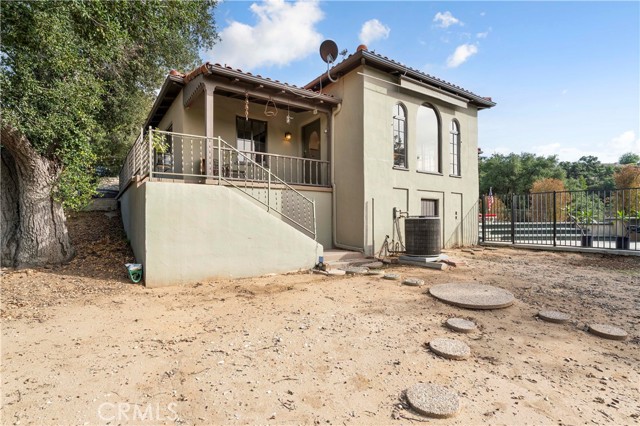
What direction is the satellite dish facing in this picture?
toward the camera

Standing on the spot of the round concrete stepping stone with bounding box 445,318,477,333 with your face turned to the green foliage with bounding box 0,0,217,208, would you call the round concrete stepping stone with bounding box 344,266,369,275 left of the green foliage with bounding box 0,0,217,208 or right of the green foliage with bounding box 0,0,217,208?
right

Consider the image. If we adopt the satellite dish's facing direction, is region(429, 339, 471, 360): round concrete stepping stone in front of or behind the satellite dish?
in front

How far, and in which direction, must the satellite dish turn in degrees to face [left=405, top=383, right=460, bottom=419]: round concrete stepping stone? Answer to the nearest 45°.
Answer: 0° — it already faces it

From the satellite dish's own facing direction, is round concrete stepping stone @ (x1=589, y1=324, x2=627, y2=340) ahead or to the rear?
ahead

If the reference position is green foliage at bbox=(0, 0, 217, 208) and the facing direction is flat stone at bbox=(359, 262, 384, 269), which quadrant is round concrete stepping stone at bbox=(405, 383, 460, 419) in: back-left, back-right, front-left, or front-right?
front-right

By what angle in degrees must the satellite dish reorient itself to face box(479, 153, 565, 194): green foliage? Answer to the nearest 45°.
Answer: approximately 135° to its left

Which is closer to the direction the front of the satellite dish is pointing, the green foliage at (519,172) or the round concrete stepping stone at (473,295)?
the round concrete stepping stone
